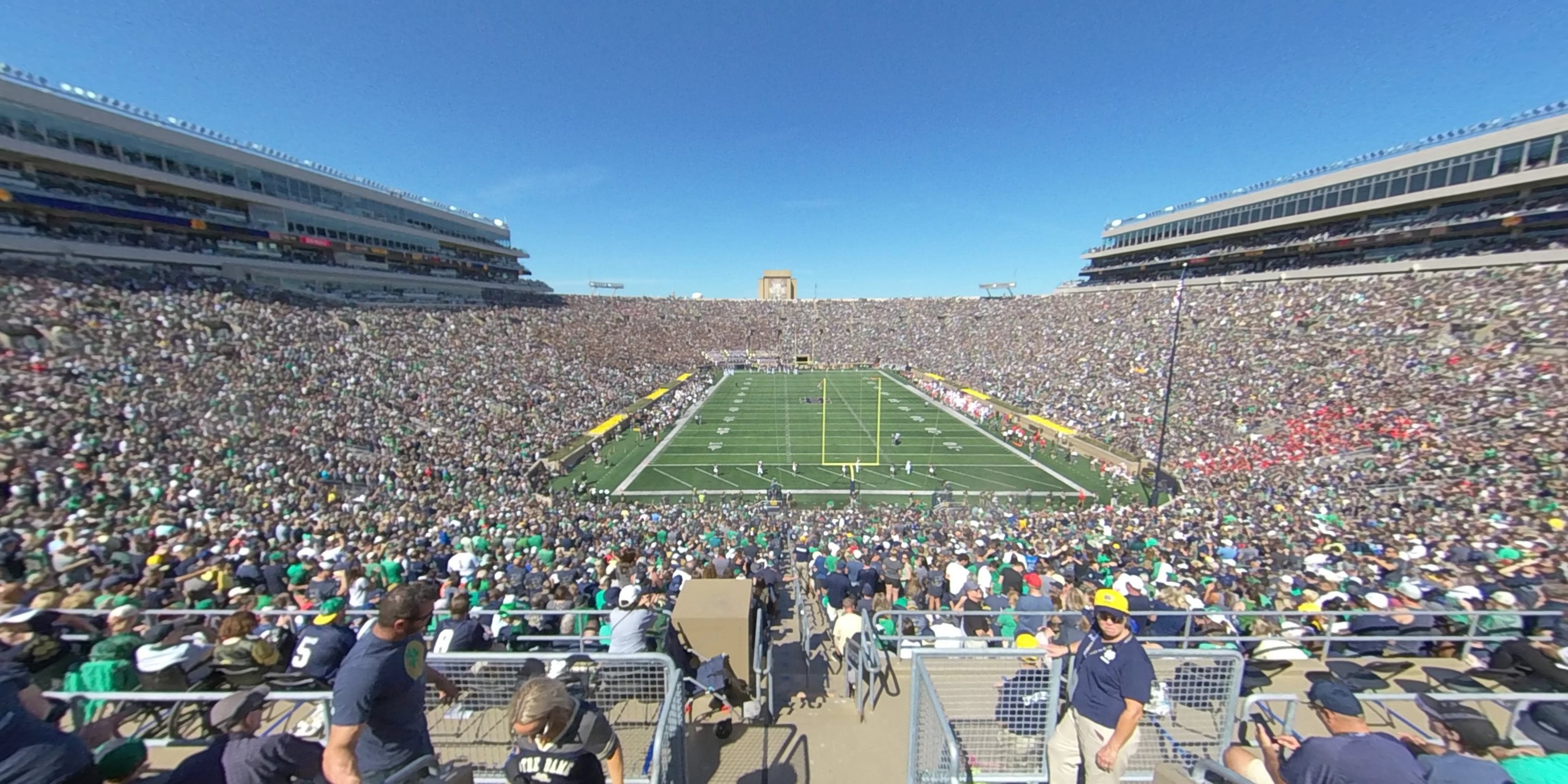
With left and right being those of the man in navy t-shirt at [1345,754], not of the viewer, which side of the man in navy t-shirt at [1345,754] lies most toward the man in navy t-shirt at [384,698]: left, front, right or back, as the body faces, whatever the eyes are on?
left

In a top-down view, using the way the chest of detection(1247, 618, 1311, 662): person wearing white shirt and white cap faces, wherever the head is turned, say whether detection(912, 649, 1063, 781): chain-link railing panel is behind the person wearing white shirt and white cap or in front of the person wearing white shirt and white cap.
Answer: behind

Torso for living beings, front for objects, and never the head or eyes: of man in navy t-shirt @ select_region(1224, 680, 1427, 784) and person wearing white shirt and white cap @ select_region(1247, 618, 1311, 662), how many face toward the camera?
0

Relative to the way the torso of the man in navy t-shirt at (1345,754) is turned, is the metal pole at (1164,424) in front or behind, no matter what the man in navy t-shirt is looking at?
in front

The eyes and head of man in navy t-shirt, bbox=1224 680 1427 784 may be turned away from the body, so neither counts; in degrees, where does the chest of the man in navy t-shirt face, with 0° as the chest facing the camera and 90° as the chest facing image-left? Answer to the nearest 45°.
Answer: approximately 135°

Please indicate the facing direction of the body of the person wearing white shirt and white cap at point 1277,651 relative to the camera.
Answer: away from the camera

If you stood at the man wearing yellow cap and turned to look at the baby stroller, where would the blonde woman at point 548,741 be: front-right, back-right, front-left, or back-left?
front-left

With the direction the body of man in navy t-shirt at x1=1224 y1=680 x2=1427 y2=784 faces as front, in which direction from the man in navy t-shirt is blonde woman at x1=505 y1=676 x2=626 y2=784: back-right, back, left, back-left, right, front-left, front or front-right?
left

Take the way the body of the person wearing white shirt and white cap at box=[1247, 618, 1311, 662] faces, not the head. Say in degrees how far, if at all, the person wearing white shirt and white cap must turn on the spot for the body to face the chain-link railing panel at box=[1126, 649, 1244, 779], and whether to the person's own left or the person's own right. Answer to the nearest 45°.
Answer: approximately 180°

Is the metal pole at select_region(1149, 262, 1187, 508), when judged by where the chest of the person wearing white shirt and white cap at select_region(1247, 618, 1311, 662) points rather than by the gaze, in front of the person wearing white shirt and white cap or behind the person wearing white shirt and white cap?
in front
